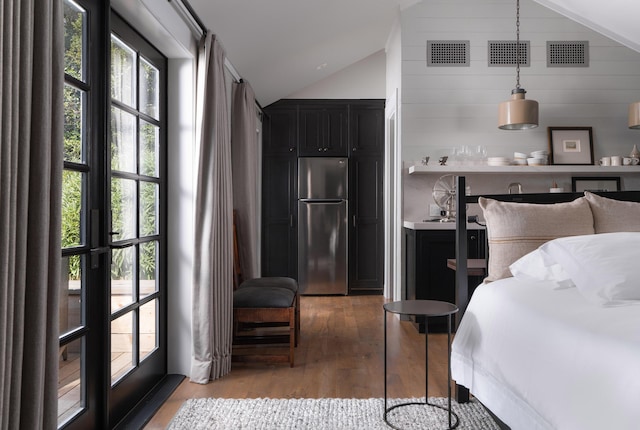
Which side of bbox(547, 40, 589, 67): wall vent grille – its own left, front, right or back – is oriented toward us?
front

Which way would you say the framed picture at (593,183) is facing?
toward the camera

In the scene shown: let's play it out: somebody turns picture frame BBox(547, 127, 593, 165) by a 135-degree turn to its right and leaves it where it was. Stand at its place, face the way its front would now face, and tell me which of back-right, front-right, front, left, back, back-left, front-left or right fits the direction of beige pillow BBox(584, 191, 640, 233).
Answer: back-left

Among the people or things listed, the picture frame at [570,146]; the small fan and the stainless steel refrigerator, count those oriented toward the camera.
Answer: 3

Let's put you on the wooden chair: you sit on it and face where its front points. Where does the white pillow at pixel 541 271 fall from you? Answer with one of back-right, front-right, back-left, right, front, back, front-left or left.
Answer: front-right

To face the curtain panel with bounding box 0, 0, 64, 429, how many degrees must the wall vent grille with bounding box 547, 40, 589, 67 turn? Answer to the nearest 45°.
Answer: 0° — it already faces it

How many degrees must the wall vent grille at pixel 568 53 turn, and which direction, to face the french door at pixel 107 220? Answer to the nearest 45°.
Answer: approximately 45° to its right

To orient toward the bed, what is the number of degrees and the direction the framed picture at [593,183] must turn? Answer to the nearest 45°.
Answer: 0° — it already faces it

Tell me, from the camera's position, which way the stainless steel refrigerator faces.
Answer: facing the viewer

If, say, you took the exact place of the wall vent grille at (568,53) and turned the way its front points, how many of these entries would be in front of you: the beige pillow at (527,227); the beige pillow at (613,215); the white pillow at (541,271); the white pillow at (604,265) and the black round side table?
5

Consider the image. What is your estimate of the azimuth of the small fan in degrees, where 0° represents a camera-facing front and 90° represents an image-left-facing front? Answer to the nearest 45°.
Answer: approximately 0°

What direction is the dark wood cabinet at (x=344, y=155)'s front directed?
toward the camera

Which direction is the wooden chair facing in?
to the viewer's right

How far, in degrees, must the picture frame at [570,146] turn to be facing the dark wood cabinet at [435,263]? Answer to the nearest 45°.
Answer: approximately 45° to its right
